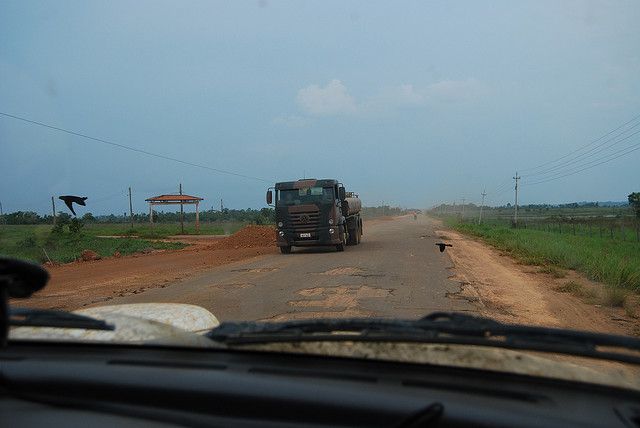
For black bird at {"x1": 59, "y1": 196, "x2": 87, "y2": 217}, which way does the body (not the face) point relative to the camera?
to the viewer's left

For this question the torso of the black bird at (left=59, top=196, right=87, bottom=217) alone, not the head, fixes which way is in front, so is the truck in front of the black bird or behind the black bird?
behind
